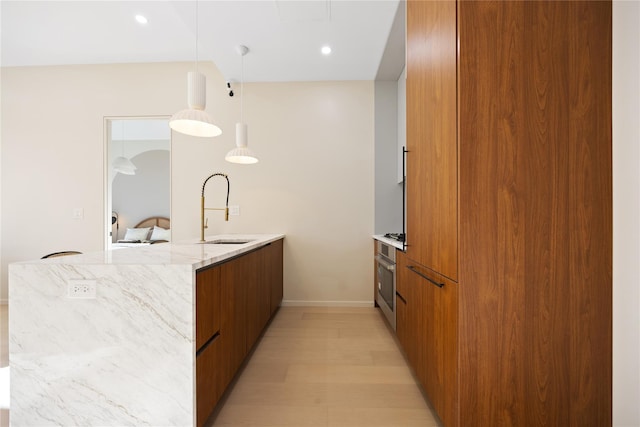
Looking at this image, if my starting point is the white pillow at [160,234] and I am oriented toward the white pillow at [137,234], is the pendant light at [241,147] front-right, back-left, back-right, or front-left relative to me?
back-left

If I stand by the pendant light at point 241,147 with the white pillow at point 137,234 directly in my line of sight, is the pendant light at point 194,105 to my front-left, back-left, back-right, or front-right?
back-left

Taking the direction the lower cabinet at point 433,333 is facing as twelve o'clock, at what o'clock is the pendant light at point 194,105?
The pendant light is roughly at 12 o'clock from the lower cabinet.

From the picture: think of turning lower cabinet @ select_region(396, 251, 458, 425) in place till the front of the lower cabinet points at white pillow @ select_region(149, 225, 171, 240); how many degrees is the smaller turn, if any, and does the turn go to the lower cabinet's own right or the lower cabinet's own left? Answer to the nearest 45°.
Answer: approximately 45° to the lower cabinet's own right

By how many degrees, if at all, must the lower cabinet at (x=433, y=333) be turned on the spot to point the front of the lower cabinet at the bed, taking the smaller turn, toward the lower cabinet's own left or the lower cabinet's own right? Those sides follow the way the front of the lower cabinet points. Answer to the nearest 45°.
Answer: approximately 45° to the lower cabinet's own right

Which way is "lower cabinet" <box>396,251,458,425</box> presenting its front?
to the viewer's left

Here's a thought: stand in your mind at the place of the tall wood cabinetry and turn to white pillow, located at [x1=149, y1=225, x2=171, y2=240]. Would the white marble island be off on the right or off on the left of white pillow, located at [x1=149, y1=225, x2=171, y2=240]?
left

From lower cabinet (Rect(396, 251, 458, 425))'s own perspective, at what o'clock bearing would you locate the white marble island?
The white marble island is roughly at 11 o'clock from the lower cabinet.

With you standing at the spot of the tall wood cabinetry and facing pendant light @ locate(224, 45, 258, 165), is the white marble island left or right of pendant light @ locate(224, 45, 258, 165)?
left
